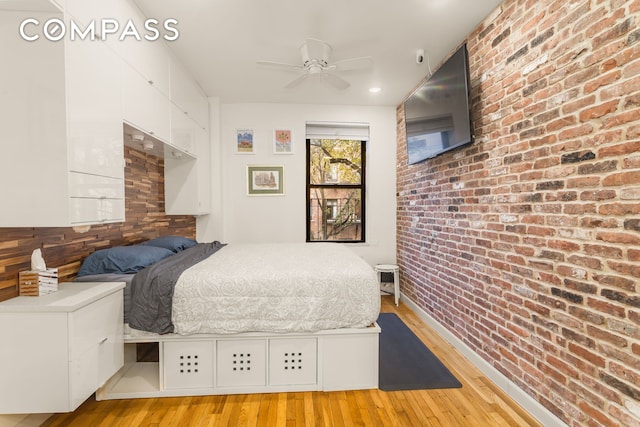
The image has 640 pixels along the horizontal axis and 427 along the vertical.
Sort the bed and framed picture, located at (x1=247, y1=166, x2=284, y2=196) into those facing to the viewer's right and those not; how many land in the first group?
1

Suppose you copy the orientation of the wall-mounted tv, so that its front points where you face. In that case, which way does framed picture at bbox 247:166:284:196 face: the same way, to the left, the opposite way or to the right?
to the left

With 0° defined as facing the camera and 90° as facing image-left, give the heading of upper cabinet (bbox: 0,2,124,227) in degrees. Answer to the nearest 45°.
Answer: approximately 315°

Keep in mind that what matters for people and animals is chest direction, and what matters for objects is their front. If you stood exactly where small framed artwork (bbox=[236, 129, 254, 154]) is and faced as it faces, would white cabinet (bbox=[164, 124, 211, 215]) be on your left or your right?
on your right

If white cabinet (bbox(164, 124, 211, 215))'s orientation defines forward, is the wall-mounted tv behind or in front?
in front

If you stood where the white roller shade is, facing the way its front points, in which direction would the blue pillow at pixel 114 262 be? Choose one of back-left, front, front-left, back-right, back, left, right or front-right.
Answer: front-right

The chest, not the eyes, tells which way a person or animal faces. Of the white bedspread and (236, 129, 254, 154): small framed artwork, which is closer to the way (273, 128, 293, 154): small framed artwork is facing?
the white bedspread

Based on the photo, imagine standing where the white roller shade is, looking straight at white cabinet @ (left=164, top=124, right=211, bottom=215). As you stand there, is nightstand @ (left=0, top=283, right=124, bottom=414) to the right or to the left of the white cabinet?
left

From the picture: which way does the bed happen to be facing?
to the viewer's right

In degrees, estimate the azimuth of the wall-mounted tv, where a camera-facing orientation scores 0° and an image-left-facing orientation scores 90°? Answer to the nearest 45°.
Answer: approximately 45°

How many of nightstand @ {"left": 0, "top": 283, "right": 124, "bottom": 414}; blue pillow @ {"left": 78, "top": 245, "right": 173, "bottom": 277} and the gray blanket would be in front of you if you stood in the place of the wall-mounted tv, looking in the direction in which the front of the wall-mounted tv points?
3

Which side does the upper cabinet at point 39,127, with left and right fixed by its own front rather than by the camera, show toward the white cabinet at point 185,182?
left
